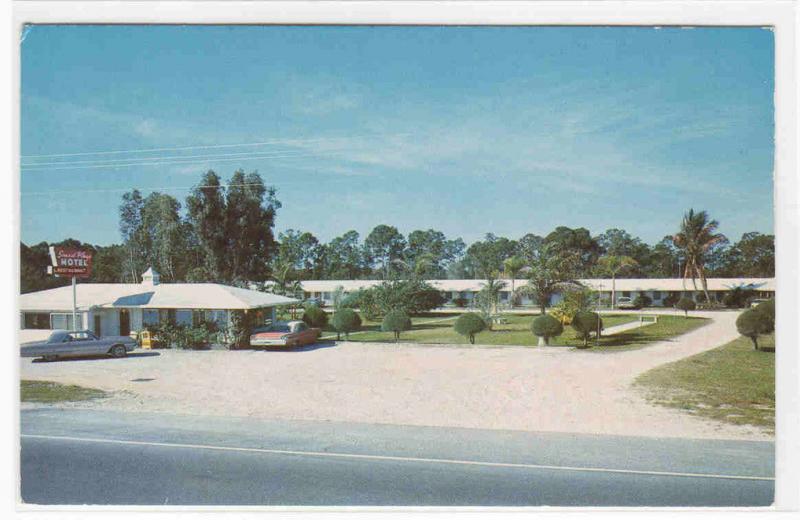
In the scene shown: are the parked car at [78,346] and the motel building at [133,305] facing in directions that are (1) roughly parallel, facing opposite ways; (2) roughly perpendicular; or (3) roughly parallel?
roughly perpendicular

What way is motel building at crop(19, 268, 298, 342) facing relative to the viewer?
toward the camera

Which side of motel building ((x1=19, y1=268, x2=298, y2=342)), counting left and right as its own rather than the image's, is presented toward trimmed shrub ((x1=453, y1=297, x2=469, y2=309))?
back
